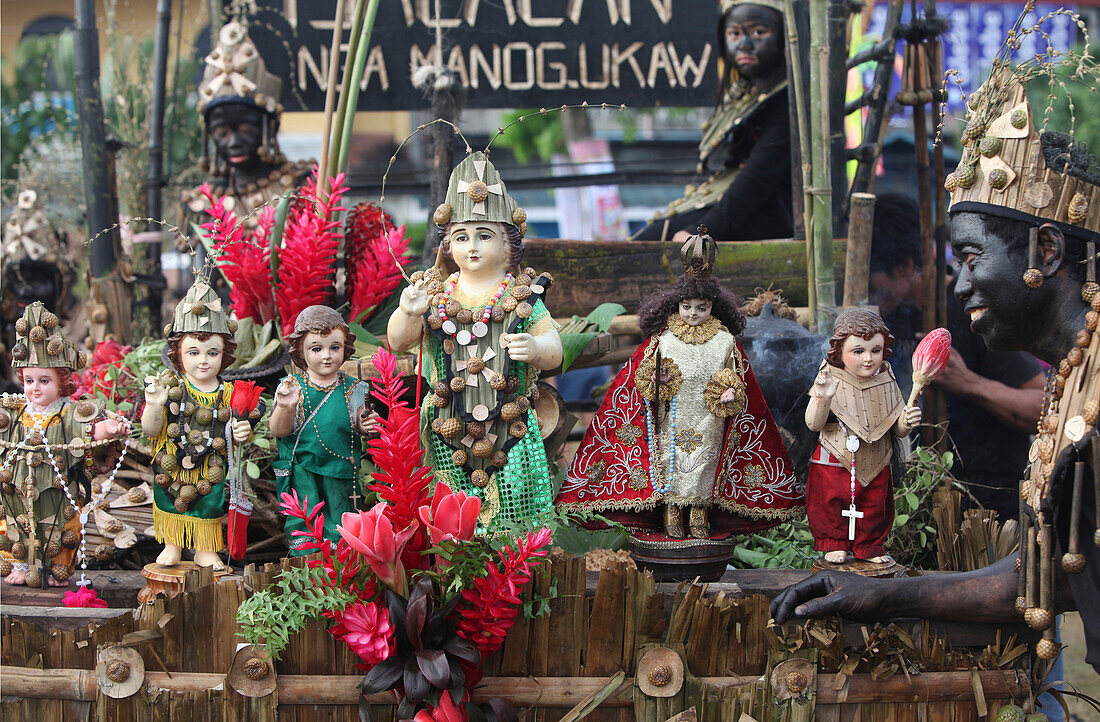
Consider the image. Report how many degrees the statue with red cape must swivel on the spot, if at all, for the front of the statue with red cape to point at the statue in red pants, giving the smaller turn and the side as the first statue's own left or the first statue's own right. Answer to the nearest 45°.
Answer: approximately 90° to the first statue's own left

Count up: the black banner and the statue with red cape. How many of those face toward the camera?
2

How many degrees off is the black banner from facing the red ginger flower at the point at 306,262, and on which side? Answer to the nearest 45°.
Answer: approximately 45° to its right

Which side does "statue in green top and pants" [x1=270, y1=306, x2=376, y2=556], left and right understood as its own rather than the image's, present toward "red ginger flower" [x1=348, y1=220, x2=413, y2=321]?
back

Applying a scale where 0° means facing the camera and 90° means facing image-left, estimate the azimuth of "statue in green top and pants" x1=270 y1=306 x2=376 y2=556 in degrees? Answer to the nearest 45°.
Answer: approximately 0°

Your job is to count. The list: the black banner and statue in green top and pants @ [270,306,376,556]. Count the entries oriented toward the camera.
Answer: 2

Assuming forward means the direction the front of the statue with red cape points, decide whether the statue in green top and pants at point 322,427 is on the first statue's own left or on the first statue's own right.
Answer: on the first statue's own right

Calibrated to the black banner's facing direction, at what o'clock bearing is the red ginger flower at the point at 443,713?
The red ginger flower is roughly at 12 o'clock from the black banner.

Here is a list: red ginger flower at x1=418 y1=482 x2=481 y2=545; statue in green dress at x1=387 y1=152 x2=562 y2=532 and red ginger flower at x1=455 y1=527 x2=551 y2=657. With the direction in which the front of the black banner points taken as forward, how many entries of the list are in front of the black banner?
3

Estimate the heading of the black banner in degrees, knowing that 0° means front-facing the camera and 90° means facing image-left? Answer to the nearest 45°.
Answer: approximately 0°

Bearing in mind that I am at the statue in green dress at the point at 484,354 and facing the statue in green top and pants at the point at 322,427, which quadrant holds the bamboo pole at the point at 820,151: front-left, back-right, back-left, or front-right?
back-right
